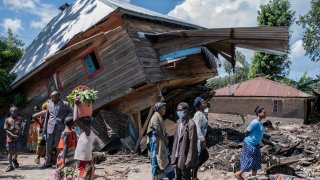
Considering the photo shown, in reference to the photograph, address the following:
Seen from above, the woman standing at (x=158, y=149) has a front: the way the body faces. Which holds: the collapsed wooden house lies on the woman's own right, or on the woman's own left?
on the woman's own left

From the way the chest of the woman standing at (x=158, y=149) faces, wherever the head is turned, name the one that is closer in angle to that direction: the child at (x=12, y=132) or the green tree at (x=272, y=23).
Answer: the green tree

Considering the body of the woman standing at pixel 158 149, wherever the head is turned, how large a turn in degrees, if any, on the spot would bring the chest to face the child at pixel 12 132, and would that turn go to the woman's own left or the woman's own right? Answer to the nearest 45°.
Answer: approximately 135° to the woman's own left
